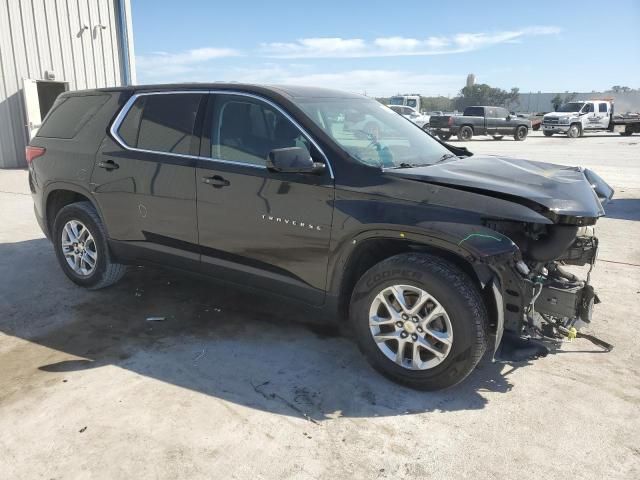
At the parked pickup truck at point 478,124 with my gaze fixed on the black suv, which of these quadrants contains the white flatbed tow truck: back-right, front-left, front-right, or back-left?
back-left

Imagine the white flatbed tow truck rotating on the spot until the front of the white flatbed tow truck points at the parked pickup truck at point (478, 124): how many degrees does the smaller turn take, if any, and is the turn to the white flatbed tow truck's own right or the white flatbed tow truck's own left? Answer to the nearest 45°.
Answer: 0° — it already faces it

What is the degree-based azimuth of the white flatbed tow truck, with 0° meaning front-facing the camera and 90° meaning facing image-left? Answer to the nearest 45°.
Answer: approximately 45°

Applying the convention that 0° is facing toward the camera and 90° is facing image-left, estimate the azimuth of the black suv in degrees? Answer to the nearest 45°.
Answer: approximately 315°

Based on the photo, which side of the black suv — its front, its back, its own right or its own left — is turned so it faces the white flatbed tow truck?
left

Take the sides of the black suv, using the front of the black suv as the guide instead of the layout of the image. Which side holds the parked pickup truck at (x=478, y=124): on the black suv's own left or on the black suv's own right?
on the black suv's own left

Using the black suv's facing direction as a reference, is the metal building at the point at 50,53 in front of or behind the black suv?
behind
